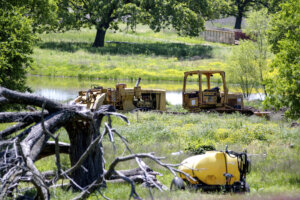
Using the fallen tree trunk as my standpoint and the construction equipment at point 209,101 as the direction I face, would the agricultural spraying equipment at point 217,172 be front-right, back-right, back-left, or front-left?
front-right

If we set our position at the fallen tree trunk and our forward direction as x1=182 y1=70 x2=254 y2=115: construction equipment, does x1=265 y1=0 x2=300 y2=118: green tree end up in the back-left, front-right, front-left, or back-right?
front-right

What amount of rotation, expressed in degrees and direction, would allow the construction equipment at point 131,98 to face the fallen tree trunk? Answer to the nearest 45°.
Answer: approximately 90° to its right

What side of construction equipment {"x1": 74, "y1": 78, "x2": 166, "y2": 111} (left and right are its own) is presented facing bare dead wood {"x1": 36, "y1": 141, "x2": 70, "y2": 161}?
right
